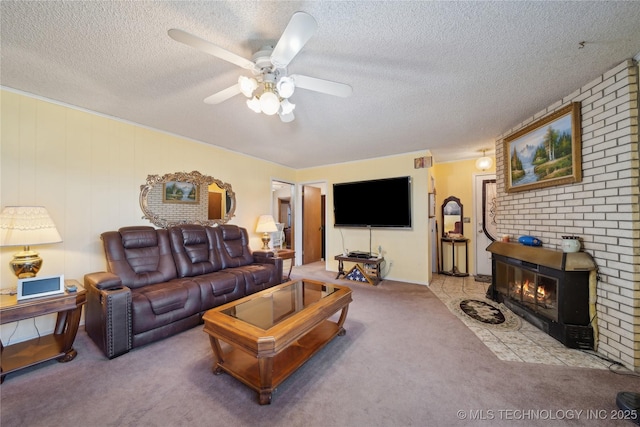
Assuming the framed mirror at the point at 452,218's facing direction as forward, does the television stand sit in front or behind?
in front

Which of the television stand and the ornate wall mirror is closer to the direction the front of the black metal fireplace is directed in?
the ornate wall mirror

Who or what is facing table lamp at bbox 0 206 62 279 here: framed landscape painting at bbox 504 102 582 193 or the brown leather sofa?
the framed landscape painting

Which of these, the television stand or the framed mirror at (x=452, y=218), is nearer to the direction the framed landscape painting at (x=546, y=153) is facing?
the television stand

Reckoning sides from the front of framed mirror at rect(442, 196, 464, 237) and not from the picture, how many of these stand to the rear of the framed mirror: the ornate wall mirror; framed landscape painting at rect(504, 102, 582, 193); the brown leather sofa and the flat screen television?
0

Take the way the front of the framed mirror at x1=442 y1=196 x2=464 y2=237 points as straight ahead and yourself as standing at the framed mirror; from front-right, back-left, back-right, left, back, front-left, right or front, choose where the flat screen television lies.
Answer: front-right

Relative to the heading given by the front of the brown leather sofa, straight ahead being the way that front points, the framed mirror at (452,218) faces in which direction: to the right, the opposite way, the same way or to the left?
to the right

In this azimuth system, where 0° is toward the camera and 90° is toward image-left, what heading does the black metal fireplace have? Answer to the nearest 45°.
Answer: approximately 45°

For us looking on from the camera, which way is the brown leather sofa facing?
facing the viewer and to the right of the viewer

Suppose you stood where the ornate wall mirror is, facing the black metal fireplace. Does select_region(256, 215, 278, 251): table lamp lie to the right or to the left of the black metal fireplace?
left

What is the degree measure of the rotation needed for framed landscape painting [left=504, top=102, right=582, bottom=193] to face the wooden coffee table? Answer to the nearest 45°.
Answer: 0° — it already faces it

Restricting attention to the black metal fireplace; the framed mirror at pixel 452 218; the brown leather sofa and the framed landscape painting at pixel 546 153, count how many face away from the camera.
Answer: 0

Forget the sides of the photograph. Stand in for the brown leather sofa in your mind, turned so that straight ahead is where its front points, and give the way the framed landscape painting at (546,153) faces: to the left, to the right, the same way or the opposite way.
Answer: the opposite way

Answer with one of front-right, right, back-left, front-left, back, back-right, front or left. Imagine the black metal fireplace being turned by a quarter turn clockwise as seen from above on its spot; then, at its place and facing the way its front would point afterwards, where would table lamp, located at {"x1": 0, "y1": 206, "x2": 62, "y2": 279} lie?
left

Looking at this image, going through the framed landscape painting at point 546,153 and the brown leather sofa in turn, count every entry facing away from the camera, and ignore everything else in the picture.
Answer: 0

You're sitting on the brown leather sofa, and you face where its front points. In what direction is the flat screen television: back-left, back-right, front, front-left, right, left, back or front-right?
front-left

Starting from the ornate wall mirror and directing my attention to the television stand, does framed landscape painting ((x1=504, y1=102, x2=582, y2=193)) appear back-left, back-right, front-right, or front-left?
front-right

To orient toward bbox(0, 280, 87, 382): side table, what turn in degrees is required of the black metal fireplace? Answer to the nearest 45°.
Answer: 0° — it already faces it

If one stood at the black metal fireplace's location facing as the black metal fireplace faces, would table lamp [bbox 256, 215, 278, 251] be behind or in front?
in front

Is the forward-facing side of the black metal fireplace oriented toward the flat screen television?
no

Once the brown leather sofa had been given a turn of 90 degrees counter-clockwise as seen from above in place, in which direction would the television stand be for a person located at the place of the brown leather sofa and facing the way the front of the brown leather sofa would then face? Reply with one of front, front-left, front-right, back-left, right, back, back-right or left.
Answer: front-right

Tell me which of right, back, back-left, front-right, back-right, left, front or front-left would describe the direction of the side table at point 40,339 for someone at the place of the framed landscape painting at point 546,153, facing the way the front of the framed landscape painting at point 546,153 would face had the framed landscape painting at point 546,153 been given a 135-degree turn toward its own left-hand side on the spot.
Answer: back-right

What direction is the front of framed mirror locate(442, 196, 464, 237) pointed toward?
toward the camera
